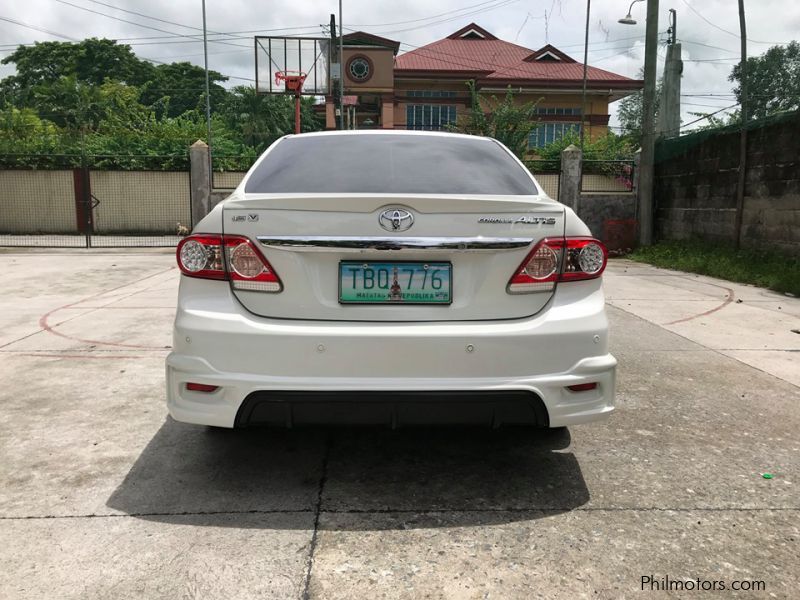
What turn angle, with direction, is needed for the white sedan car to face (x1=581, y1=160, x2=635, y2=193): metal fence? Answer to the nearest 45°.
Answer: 0° — it already faces it

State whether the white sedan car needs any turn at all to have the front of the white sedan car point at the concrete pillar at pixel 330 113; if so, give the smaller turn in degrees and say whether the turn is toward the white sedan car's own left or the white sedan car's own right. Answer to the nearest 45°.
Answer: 0° — it already faces it

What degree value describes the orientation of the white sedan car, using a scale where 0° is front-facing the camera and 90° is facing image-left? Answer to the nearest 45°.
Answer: approximately 180°

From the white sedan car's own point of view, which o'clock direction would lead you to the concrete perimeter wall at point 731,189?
The concrete perimeter wall is roughly at 1 o'clock from the white sedan car.

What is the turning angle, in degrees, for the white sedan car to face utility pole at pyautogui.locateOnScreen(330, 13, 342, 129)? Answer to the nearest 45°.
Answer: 0° — it already faces it

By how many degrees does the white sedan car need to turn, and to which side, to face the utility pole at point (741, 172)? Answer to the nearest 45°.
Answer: approximately 45° to its right
